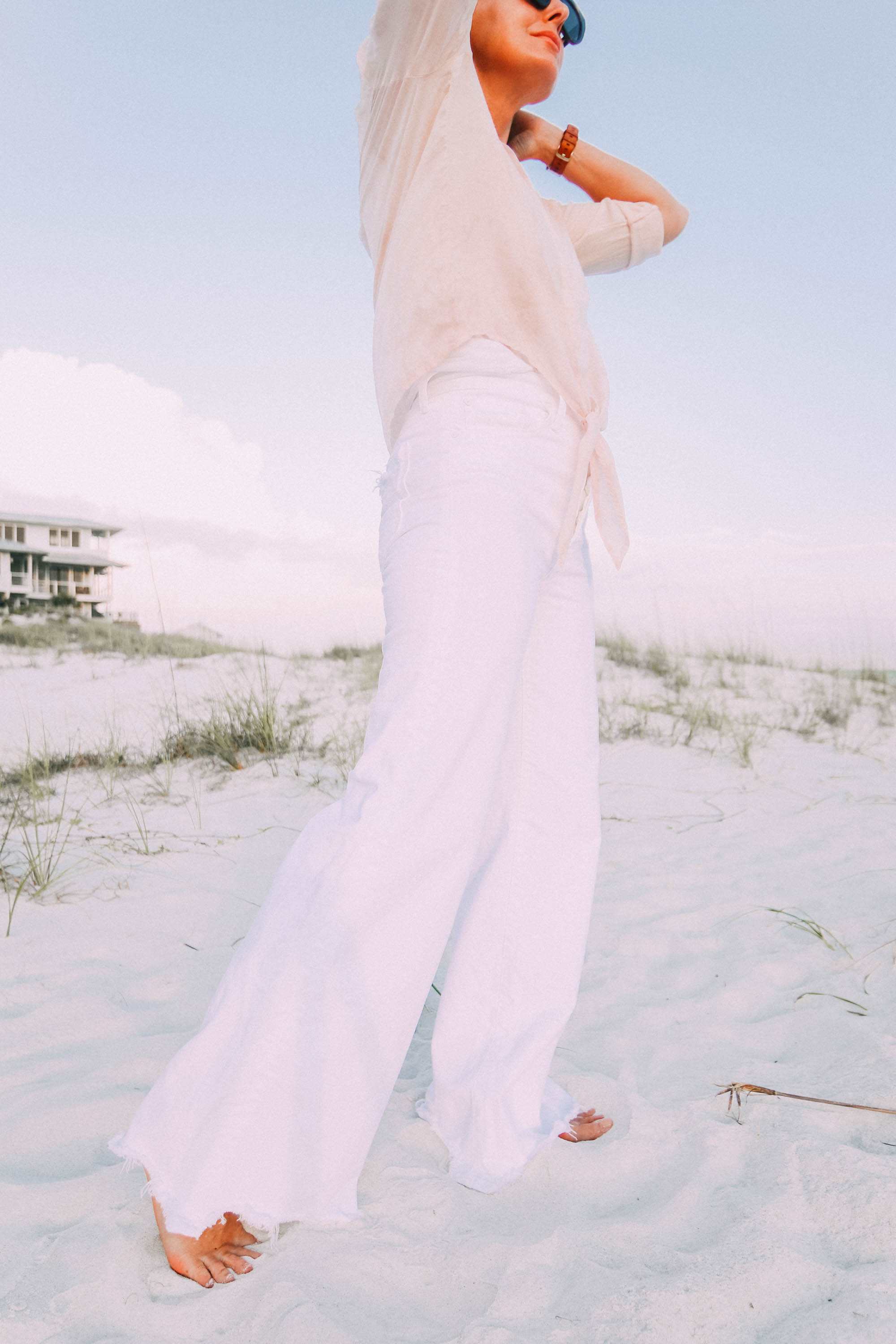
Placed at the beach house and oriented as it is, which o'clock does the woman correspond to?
The woman is roughly at 12 o'clock from the beach house.

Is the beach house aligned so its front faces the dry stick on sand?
yes

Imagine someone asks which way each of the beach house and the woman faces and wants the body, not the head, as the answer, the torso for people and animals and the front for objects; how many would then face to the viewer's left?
0

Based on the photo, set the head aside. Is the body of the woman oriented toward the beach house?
no

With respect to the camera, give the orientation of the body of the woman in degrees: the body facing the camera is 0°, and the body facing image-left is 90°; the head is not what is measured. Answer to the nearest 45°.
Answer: approximately 315°

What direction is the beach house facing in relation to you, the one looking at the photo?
facing the viewer
